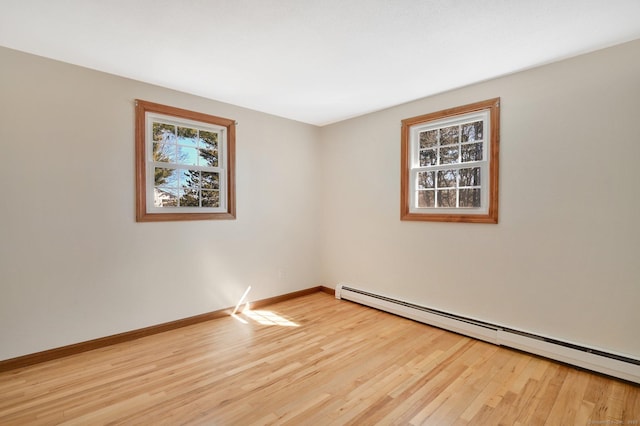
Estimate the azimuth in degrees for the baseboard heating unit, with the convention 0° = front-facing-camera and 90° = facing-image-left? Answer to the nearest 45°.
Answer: approximately 45°
